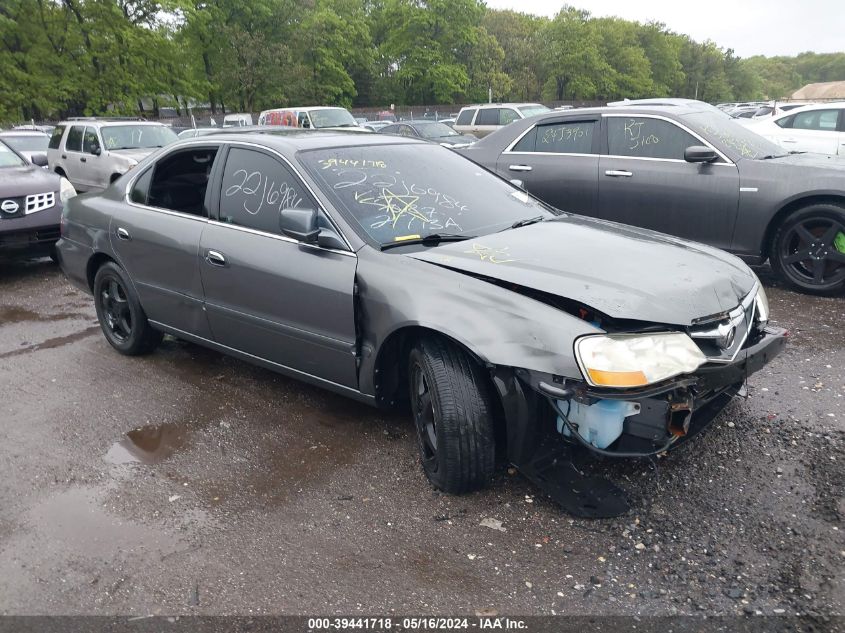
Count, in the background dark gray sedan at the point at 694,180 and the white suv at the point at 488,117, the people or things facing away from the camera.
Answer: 0

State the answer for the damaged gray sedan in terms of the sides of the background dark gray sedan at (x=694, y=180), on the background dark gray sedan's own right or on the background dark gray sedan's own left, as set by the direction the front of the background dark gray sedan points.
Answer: on the background dark gray sedan's own right

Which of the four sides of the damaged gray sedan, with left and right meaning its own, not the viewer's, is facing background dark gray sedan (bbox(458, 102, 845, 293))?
left

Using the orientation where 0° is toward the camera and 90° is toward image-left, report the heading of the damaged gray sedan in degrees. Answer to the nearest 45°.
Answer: approximately 315°

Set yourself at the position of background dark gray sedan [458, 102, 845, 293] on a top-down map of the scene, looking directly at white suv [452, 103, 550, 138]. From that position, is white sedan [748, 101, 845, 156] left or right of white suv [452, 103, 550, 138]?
right

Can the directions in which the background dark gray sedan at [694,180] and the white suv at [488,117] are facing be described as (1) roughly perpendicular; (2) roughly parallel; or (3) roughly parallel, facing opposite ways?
roughly parallel

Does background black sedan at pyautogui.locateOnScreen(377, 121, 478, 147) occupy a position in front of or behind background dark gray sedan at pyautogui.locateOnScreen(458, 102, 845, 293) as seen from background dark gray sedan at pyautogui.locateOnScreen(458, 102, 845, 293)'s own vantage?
behind

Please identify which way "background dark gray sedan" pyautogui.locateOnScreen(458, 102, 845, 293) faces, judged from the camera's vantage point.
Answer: facing the viewer and to the right of the viewer

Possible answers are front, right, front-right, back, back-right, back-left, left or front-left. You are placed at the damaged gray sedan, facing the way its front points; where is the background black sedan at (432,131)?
back-left

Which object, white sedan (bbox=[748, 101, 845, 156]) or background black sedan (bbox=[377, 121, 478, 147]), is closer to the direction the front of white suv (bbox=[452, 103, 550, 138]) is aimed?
the white sedan

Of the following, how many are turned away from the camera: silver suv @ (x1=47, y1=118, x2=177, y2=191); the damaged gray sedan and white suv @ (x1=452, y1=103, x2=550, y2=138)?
0

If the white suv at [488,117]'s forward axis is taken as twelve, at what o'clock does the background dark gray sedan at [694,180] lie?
The background dark gray sedan is roughly at 1 o'clock from the white suv.

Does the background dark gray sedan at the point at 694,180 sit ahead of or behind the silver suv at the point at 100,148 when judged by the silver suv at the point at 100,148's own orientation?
ahead
